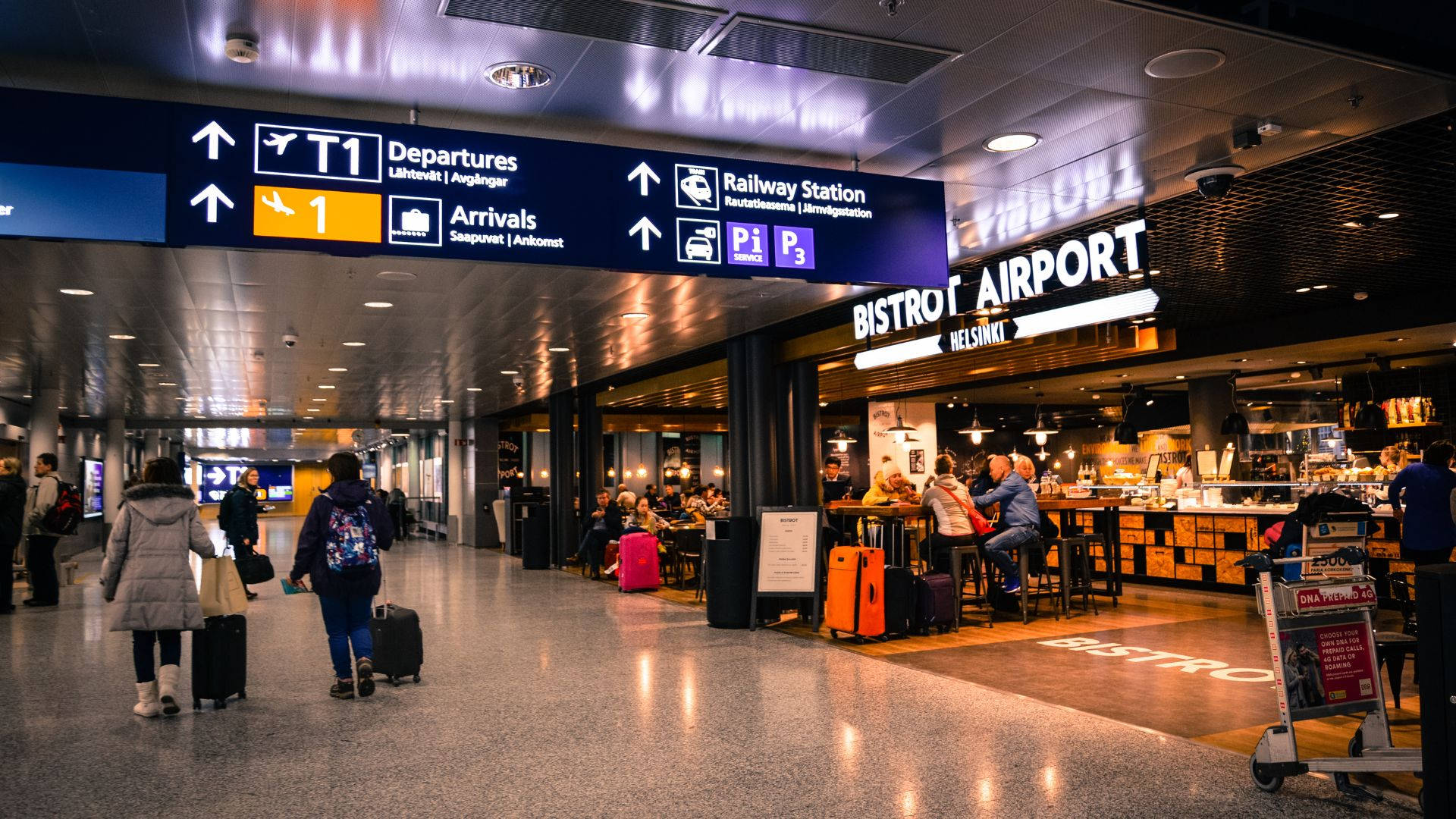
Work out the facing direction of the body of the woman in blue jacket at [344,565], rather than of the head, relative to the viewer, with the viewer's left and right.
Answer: facing away from the viewer

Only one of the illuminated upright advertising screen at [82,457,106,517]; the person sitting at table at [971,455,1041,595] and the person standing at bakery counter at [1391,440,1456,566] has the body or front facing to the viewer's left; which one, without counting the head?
the person sitting at table

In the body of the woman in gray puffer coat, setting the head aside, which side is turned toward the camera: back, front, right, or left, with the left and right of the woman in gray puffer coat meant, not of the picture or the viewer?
back

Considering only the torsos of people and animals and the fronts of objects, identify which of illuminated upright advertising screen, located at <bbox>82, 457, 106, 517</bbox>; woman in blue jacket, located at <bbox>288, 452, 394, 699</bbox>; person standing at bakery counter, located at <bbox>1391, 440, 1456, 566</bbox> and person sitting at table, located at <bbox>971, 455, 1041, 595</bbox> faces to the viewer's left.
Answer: the person sitting at table

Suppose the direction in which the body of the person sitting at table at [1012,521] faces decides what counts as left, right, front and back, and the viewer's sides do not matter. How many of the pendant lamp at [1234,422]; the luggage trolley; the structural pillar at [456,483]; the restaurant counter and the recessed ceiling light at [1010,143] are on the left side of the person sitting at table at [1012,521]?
2

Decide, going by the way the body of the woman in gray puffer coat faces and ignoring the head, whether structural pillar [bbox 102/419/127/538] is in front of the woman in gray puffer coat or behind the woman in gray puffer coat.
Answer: in front

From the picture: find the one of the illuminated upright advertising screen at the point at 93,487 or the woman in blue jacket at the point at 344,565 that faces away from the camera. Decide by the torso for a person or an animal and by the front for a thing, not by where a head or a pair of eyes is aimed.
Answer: the woman in blue jacket

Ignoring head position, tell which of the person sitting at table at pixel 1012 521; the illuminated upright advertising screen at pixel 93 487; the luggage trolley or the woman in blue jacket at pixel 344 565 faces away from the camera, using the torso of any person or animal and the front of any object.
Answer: the woman in blue jacket

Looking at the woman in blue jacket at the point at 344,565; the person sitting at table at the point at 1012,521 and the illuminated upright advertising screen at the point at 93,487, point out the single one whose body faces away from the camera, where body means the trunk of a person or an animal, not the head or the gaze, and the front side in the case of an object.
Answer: the woman in blue jacket

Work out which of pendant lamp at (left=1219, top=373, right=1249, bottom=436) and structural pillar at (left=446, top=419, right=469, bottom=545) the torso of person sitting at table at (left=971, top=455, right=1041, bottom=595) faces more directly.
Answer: the structural pillar

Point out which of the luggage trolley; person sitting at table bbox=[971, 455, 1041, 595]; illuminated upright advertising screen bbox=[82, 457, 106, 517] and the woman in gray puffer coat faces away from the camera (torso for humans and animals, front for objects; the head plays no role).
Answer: the woman in gray puffer coat

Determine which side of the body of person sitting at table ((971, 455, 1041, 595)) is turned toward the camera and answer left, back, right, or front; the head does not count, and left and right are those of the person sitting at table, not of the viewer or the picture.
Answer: left

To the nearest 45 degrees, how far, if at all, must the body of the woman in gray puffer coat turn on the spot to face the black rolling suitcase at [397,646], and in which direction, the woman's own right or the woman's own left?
approximately 90° to the woman's own right

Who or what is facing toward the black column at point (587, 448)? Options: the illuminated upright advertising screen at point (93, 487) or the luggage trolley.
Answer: the illuminated upright advertising screen

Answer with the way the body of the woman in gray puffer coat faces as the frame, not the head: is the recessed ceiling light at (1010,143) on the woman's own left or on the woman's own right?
on the woman's own right

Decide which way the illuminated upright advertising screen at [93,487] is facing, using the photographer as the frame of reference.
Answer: facing the viewer and to the right of the viewer

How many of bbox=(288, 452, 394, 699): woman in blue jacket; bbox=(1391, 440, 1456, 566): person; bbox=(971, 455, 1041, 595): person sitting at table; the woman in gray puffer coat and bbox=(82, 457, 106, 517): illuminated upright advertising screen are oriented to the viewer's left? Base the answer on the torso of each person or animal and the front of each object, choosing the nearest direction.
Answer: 1

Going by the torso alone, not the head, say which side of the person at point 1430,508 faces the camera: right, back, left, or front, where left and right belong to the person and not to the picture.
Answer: back
